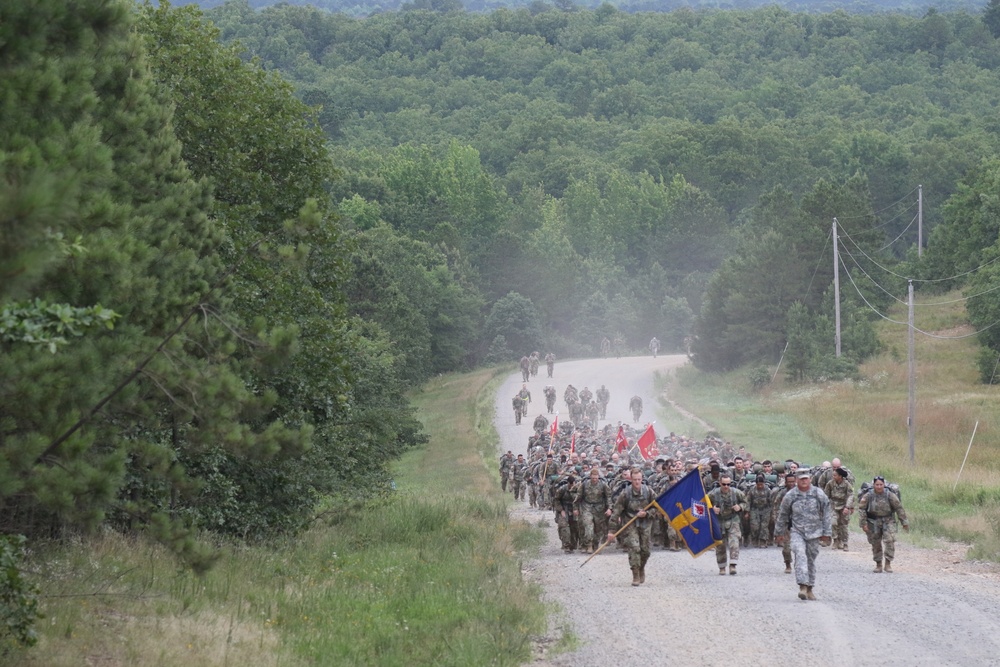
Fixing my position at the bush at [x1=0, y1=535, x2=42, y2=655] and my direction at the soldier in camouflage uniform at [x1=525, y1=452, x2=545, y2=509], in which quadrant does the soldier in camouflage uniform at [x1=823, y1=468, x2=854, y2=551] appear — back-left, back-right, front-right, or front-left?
front-right

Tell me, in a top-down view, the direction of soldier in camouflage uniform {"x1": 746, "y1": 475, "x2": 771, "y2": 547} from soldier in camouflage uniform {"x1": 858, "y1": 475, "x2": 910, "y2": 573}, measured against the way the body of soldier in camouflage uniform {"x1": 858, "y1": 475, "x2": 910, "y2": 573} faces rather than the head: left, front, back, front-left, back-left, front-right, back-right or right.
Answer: back-right

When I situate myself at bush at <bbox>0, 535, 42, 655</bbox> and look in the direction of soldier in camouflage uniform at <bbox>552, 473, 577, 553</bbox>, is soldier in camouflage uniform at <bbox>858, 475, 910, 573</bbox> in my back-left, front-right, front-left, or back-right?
front-right

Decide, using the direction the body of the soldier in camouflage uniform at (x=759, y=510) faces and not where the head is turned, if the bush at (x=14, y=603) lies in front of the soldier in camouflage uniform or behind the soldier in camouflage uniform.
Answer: in front

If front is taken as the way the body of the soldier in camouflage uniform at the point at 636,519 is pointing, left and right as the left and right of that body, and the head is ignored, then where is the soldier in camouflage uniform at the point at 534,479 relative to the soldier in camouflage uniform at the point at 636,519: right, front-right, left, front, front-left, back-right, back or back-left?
back

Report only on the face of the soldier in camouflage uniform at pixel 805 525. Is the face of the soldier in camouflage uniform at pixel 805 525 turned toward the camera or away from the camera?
toward the camera

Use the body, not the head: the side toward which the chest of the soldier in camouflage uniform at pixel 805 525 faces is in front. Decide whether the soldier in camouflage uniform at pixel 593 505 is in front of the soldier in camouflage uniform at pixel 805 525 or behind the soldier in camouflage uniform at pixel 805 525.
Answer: behind

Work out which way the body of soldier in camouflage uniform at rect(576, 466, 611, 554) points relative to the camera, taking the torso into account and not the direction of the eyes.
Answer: toward the camera

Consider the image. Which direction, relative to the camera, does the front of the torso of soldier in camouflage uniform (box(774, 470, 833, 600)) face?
toward the camera

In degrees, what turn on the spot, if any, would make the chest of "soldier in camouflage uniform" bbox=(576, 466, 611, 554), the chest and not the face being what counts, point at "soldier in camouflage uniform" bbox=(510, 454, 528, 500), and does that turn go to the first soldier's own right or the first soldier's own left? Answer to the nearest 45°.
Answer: approximately 180°

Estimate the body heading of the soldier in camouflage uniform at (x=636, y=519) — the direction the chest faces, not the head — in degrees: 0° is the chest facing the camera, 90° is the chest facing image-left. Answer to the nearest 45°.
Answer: approximately 0°

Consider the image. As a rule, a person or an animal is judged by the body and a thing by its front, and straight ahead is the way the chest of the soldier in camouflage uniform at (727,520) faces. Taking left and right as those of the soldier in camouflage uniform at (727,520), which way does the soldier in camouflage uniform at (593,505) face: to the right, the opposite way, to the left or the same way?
the same way

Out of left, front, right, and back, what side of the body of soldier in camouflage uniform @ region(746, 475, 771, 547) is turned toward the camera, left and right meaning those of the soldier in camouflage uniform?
front

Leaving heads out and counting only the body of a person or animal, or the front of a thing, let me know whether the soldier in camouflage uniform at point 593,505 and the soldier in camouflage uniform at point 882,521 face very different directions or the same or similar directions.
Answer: same or similar directions

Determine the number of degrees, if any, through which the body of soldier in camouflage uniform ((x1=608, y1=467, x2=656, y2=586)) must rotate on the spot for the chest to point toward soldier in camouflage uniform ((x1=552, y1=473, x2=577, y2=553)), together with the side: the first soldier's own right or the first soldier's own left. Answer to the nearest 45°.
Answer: approximately 180°
